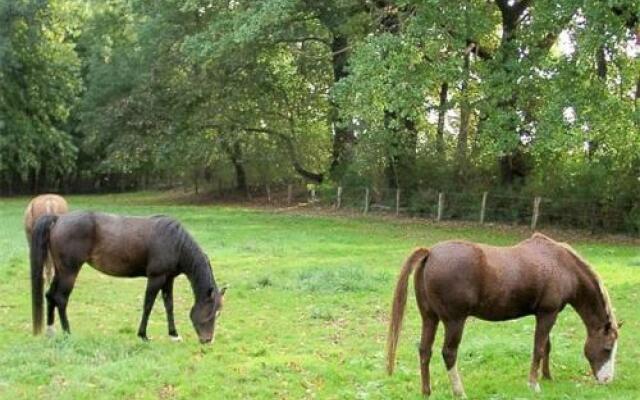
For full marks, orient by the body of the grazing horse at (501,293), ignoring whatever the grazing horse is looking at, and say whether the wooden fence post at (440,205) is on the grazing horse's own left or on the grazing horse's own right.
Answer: on the grazing horse's own left

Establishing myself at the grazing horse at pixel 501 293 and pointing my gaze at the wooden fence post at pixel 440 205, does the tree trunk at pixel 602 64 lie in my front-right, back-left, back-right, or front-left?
front-right

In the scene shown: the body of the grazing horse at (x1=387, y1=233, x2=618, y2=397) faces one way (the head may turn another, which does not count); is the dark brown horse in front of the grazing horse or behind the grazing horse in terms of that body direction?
behind

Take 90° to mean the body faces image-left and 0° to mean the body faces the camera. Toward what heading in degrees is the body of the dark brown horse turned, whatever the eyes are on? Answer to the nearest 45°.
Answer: approximately 270°

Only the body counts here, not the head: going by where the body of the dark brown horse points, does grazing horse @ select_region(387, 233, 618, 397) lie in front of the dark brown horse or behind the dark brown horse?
in front

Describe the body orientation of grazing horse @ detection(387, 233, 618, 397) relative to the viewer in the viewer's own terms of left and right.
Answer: facing to the right of the viewer

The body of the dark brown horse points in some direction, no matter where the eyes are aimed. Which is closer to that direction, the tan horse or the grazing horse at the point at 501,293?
the grazing horse

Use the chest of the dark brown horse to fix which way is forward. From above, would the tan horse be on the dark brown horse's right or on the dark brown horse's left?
on the dark brown horse's left

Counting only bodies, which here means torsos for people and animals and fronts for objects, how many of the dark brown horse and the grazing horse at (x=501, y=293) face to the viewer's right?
2
